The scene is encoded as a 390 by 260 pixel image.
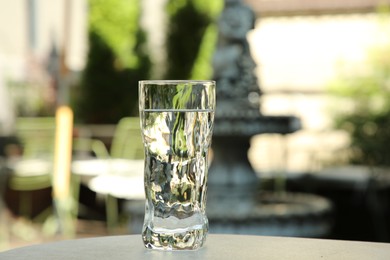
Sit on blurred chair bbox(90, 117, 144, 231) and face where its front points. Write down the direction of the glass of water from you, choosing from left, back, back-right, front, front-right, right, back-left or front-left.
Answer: front-left

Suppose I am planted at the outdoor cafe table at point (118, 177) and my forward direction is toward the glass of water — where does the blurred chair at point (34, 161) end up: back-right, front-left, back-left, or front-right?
back-right

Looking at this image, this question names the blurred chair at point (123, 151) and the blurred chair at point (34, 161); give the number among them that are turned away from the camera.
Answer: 0

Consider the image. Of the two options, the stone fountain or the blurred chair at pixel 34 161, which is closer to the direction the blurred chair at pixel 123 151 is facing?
the blurred chair

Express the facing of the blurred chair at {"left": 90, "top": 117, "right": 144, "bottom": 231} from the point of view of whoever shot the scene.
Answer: facing the viewer and to the left of the viewer
